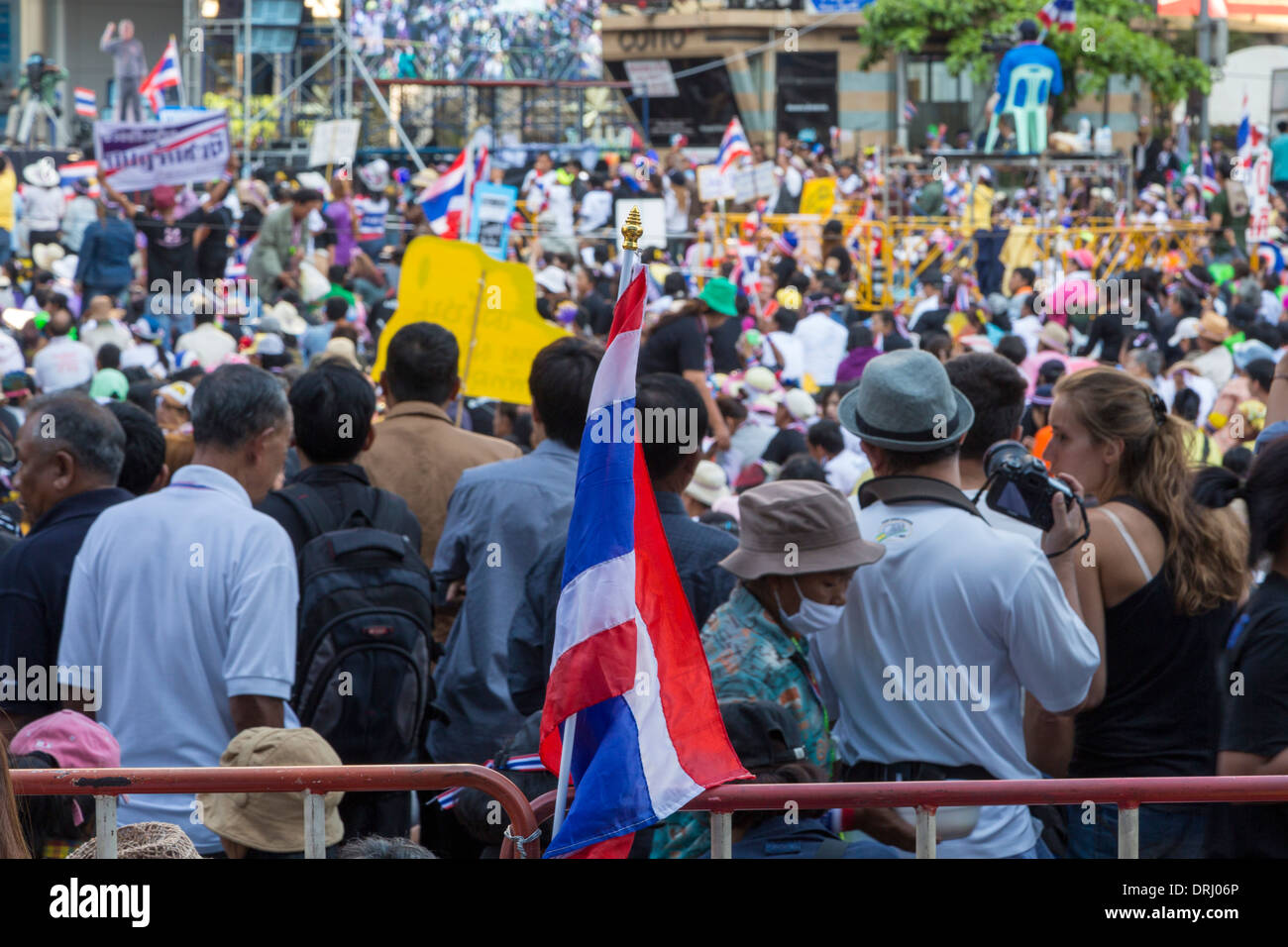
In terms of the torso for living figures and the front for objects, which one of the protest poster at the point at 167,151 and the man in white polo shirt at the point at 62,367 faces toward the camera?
the protest poster

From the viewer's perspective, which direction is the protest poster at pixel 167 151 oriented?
toward the camera

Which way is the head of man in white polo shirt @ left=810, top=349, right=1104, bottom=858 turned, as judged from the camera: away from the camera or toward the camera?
away from the camera

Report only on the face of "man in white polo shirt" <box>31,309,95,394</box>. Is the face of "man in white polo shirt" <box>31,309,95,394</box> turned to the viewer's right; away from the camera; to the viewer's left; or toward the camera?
away from the camera

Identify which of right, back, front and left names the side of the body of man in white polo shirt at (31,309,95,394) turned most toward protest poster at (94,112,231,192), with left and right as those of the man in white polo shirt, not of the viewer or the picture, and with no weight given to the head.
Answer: front

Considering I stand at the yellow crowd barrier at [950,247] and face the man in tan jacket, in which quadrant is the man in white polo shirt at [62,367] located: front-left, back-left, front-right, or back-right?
front-right

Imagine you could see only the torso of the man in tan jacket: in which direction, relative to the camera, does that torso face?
away from the camera

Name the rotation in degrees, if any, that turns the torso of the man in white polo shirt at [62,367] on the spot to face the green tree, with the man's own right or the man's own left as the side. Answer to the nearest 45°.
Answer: approximately 45° to the man's own right

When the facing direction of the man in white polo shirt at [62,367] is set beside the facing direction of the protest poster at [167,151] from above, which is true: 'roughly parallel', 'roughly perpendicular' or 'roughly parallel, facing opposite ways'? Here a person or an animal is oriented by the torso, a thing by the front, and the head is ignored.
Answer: roughly parallel, facing opposite ways

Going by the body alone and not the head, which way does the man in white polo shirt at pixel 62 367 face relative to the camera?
away from the camera

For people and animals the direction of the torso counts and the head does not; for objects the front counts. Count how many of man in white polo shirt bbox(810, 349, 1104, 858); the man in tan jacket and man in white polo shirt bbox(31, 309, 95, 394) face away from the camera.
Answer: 3

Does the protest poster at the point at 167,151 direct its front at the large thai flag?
yes

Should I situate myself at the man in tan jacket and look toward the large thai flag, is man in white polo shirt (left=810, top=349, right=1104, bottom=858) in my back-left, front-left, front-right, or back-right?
front-left

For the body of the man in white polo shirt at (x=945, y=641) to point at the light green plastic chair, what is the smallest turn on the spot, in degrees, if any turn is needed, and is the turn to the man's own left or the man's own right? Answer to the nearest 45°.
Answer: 0° — they already face it

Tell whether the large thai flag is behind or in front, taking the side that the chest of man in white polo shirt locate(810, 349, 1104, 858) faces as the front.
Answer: behind

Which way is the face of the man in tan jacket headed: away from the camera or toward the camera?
away from the camera
